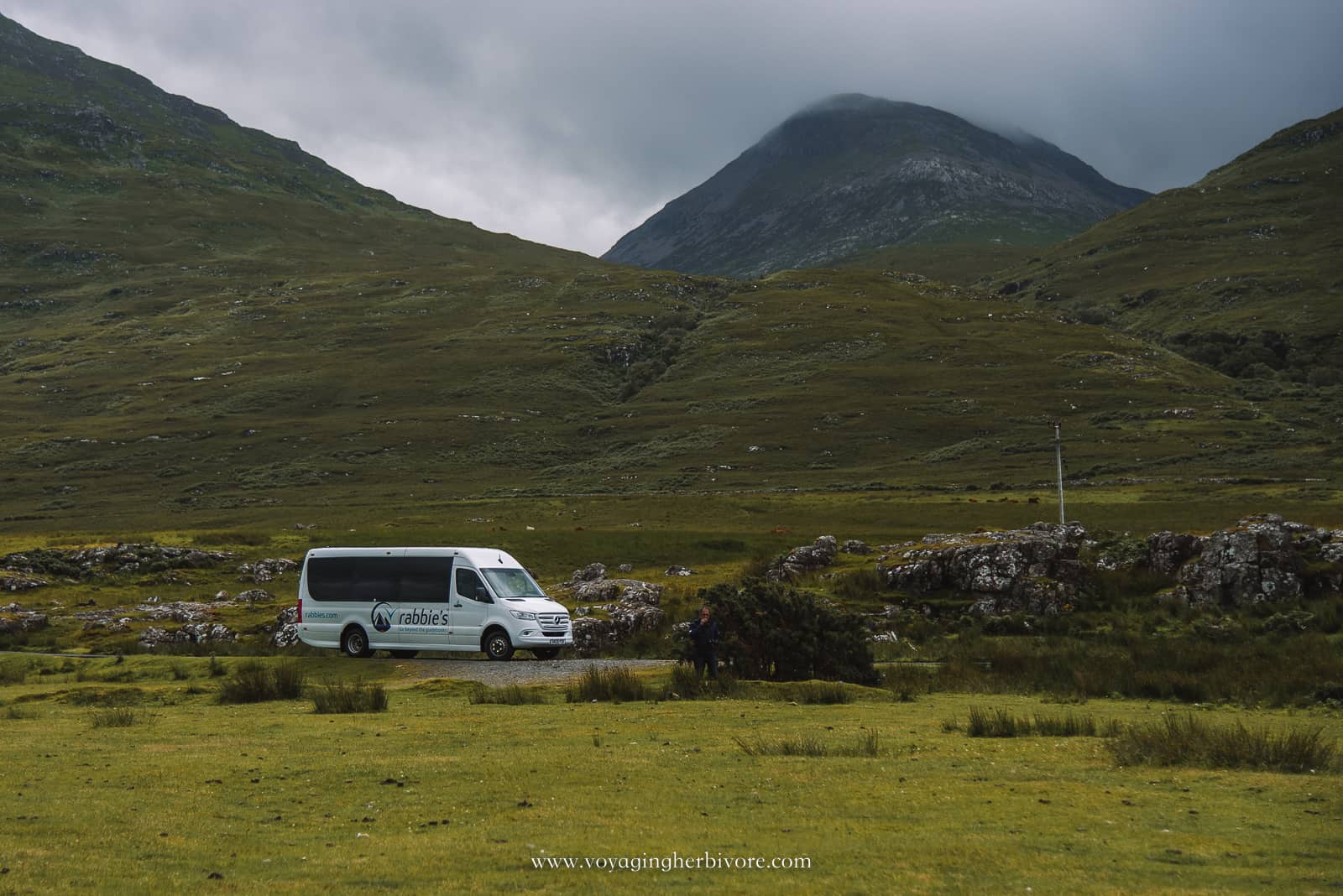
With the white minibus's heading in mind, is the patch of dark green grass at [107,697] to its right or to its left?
on its right

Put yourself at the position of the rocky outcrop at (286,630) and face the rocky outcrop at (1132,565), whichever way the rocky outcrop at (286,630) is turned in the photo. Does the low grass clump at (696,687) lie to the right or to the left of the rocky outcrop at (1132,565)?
right

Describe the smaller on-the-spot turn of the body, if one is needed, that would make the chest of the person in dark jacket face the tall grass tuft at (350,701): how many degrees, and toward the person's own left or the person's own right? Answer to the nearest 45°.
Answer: approximately 45° to the person's own right

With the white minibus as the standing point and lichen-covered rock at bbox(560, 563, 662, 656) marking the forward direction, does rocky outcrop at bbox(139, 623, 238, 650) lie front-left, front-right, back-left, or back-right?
back-left

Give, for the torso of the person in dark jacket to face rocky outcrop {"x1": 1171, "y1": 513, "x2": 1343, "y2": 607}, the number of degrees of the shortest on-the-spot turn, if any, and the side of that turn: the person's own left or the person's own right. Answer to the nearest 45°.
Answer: approximately 135° to the person's own left

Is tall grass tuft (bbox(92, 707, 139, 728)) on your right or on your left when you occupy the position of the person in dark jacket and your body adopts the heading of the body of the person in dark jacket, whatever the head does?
on your right

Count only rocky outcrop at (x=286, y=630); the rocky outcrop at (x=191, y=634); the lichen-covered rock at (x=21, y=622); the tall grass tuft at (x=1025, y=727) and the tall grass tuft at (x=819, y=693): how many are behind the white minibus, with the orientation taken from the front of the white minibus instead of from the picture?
3

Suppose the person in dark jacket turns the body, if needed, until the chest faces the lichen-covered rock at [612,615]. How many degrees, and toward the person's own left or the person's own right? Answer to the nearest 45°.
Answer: approximately 180°

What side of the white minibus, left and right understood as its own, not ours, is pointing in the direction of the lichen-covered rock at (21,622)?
back

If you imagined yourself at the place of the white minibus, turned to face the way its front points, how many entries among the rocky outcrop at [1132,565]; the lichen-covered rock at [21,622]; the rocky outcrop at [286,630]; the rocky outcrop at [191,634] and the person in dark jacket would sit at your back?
3

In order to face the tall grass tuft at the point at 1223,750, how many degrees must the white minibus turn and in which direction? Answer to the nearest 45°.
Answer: approximately 45° to its right

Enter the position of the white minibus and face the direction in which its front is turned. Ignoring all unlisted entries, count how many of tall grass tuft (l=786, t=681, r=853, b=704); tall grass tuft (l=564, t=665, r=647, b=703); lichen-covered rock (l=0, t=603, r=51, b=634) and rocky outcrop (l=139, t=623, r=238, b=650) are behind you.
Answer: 2

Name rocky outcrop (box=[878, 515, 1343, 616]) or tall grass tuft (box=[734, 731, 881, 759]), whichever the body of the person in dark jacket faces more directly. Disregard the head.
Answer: the tall grass tuft

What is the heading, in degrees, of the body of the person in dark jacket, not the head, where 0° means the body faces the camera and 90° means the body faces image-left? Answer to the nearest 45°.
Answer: approximately 0°

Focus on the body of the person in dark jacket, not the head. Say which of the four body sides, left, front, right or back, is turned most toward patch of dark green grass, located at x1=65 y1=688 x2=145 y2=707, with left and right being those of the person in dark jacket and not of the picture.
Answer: right

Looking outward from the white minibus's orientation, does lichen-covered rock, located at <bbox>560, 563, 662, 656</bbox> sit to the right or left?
on its left

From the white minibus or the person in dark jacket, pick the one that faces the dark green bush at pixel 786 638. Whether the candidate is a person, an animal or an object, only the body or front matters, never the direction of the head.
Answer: the white minibus
